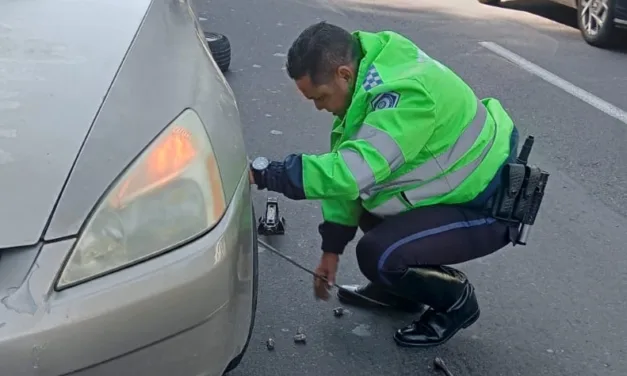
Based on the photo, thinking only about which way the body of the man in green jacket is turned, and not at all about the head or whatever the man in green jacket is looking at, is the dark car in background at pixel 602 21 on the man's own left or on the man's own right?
on the man's own right

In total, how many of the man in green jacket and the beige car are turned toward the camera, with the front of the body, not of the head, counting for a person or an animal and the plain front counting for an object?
1

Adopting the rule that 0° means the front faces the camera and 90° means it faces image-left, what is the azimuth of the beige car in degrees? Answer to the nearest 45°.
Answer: approximately 0°

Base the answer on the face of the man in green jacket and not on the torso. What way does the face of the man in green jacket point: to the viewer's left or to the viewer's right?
to the viewer's left

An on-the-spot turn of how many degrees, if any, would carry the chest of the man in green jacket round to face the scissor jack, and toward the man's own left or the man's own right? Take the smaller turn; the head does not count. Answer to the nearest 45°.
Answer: approximately 45° to the man's own right

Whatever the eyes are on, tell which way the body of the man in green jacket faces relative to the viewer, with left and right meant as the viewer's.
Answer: facing to the left of the viewer
